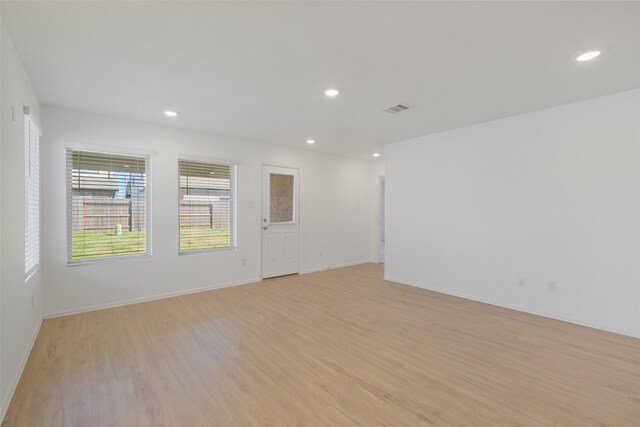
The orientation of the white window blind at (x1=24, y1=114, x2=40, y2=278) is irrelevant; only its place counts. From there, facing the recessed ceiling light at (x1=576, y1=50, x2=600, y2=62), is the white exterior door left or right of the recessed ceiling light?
left

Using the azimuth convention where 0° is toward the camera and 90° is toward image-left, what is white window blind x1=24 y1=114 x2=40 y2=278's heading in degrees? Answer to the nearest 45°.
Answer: approximately 270°

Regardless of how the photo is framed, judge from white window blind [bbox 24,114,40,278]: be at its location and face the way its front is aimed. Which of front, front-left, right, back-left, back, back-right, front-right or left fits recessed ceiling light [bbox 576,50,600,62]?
front-right

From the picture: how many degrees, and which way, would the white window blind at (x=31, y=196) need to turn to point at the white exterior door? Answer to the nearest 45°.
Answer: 0° — it already faces it
